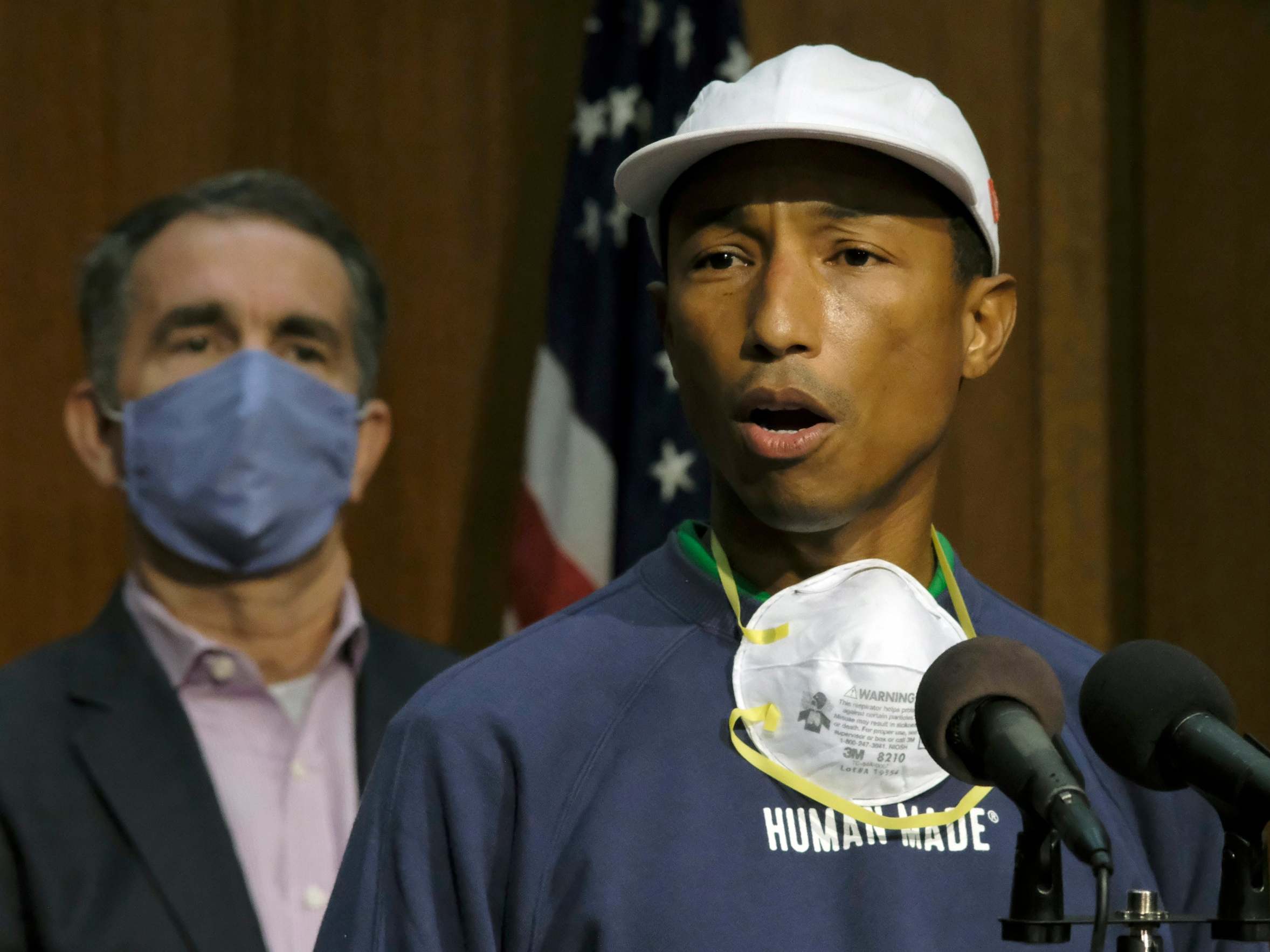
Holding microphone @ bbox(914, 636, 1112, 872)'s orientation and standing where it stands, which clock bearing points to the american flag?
The american flag is roughly at 1 o'clock from the microphone.

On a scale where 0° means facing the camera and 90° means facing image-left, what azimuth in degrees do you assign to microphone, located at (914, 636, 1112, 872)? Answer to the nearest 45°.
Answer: approximately 135°

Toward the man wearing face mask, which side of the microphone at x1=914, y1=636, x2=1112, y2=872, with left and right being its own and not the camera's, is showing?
front

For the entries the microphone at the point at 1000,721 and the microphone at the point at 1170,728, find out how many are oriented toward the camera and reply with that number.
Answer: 0

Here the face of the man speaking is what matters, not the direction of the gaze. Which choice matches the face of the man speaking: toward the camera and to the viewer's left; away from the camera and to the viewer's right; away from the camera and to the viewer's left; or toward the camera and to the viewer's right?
toward the camera and to the viewer's left

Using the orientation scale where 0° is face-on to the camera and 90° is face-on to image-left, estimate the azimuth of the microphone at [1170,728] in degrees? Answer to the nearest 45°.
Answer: approximately 135°
